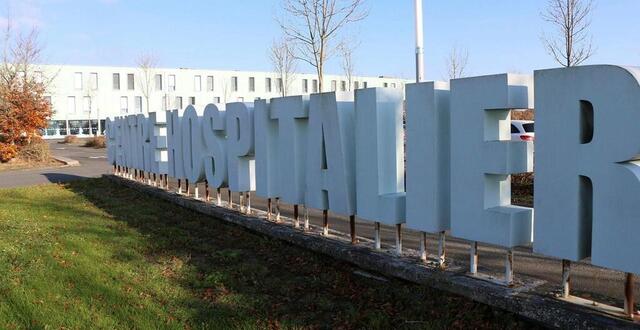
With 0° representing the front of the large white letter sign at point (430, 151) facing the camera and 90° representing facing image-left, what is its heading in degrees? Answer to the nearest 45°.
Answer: approximately 45°

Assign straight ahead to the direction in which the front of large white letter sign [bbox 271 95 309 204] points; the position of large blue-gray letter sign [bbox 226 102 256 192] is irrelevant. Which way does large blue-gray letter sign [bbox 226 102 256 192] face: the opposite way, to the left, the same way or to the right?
the same way

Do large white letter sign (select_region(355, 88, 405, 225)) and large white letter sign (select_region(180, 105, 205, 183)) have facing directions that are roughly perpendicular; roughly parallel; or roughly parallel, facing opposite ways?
roughly parallel

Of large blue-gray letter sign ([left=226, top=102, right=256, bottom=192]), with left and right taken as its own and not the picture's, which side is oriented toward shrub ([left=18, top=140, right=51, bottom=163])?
right

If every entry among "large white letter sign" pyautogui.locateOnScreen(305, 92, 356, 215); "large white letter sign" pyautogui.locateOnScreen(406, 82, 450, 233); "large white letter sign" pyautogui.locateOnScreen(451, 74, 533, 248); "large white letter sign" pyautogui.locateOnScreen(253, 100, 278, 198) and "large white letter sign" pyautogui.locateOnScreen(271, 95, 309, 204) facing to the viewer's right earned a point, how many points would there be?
0

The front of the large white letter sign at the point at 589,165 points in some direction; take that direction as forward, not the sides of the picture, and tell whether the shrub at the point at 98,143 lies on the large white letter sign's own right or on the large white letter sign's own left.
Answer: on the large white letter sign's own right

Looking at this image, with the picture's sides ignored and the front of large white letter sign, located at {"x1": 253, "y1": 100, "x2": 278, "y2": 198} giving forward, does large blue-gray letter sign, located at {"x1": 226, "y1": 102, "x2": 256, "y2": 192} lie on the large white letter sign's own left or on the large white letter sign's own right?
on the large white letter sign's own right

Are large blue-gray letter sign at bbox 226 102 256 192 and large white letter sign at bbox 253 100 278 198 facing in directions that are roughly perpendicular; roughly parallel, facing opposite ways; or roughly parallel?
roughly parallel

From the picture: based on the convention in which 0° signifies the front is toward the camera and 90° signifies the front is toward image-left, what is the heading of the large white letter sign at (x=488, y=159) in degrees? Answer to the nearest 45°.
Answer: approximately 45°

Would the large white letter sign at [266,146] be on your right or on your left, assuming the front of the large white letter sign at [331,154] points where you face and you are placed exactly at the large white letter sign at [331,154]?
on your right

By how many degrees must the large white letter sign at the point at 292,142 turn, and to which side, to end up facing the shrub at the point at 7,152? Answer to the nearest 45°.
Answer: approximately 90° to its right

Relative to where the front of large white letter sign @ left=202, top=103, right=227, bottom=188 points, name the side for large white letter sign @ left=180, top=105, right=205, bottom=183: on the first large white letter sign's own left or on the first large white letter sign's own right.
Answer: on the first large white letter sign's own right

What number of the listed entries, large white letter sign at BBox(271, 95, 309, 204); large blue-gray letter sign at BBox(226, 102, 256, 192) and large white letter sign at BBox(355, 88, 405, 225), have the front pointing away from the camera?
0

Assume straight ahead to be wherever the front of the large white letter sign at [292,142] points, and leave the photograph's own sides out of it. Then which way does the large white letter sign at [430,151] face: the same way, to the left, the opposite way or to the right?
the same way

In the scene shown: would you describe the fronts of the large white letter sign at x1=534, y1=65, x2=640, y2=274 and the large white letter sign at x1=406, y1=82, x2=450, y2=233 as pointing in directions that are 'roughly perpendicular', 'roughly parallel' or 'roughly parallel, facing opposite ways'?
roughly parallel

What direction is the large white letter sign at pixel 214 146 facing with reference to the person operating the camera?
facing the viewer and to the left of the viewer

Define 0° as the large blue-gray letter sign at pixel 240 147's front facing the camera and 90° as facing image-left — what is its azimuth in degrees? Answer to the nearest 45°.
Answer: approximately 45°

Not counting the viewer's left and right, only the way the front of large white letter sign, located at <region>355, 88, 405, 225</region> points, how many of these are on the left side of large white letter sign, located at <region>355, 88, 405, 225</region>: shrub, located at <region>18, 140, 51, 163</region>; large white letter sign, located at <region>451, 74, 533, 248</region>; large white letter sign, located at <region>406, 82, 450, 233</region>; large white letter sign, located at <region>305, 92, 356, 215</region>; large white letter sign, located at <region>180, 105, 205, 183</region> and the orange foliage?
2

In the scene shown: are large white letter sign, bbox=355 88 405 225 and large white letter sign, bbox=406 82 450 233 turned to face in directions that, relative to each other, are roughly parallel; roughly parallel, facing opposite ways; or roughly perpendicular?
roughly parallel
